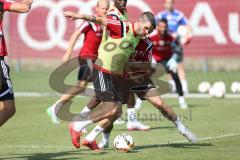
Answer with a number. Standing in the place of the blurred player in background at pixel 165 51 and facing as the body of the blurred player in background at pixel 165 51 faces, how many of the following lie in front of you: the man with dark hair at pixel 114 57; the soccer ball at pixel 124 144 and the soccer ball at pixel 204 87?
2

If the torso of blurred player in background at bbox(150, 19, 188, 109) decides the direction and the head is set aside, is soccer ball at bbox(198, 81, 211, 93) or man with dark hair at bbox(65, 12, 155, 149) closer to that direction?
the man with dark hair

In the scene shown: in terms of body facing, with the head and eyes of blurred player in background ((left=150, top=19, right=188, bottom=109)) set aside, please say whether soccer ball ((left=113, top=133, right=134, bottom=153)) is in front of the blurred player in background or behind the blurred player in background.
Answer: in front

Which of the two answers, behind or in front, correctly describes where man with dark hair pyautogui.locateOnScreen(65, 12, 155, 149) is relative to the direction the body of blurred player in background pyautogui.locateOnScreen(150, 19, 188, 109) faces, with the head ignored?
in front

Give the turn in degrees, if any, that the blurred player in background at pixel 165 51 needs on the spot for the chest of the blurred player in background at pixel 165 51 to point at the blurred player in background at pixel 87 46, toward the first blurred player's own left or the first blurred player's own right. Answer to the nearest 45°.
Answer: approximately 45° to the first blurred player's own right

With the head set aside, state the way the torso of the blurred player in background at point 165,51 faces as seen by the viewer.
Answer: toward the camera

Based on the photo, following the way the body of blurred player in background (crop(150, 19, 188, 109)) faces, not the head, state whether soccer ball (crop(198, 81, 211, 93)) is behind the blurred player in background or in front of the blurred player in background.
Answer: behind
